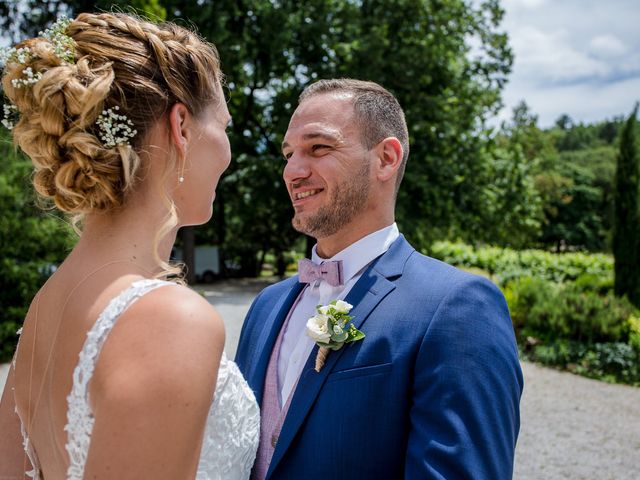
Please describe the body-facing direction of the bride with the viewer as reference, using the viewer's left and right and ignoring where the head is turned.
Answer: facing away from the viewer and to the right of the viewer

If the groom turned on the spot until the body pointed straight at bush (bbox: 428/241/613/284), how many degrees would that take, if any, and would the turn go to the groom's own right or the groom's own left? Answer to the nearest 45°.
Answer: approximately 135° to the groom's own right

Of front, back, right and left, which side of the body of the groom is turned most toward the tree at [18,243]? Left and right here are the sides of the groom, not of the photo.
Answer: right

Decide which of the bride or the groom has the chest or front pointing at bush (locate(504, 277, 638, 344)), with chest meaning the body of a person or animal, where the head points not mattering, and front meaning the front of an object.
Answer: the bride

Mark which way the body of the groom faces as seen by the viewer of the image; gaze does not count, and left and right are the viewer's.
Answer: facing the viewer and to the left of the viewer

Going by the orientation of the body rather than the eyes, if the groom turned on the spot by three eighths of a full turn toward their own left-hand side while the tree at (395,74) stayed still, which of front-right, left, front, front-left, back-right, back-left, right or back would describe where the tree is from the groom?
left

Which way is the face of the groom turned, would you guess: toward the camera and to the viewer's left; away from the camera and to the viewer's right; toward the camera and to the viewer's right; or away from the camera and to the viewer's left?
toward the camera and to the viewer's left

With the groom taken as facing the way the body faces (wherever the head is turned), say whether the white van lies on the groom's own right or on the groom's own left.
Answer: on the groom's own right

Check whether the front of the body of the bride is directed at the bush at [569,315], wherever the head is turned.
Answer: yes

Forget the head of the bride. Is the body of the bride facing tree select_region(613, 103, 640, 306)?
yes

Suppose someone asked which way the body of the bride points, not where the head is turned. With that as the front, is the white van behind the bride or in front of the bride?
in front

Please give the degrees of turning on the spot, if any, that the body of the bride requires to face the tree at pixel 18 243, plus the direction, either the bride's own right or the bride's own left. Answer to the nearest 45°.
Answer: approximately 45° to the bride's own left

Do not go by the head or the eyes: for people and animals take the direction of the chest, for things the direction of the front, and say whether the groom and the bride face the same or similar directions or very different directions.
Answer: very different directions

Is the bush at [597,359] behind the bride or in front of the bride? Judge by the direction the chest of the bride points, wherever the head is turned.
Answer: in front

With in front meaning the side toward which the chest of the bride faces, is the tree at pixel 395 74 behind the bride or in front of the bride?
in front
